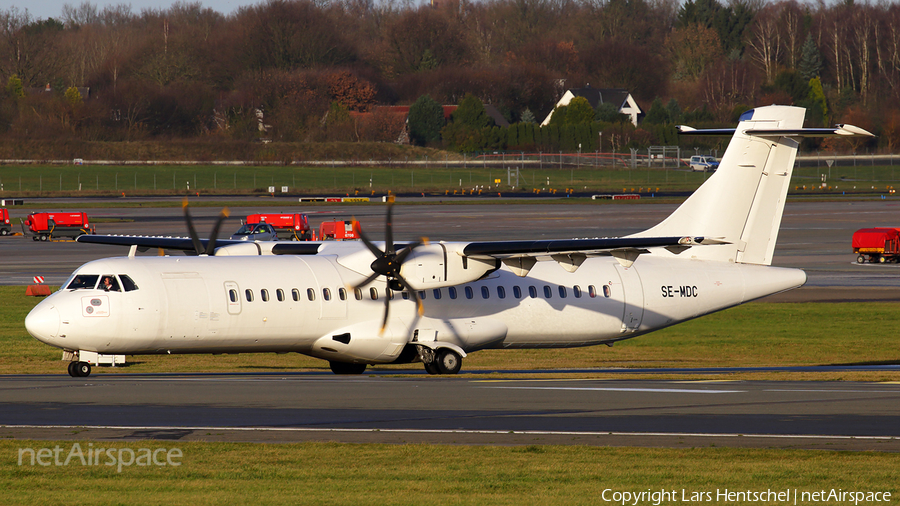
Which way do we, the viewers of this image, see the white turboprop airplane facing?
facing the viewer and to the left of the viewer
